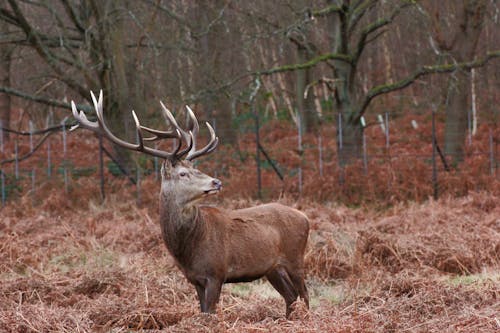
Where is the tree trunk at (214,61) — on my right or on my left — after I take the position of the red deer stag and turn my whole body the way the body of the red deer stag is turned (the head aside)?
on my right

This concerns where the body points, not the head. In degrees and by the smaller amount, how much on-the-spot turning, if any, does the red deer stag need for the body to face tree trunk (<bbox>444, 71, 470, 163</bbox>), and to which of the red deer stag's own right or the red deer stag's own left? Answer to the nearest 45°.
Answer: approximately 135° to the red deer stag's own right

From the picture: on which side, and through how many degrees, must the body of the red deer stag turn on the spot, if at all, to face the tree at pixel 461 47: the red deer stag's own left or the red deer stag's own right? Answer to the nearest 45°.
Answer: approximately 135° to the red deer stag's own right

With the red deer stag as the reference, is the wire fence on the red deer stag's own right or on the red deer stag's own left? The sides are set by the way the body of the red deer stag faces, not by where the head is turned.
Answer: on the red deer stag's own right

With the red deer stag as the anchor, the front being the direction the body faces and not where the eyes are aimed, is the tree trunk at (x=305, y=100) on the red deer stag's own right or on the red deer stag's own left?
on the red deer stag's own right

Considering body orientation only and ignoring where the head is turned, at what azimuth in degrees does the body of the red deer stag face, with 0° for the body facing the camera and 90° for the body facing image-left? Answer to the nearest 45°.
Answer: approximately 90°
